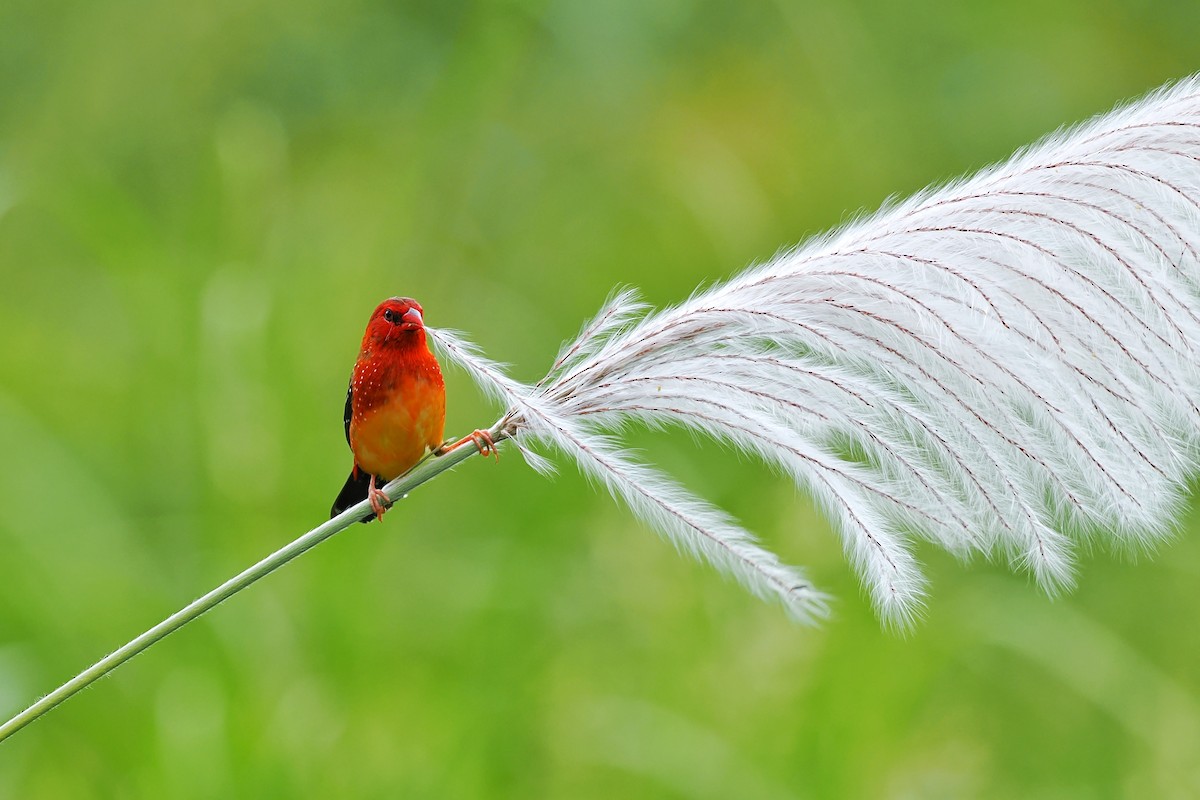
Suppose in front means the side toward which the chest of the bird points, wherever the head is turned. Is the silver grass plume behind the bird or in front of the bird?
in front

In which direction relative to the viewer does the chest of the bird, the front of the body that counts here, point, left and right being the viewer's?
facing the viewer and to the right of the viewer
